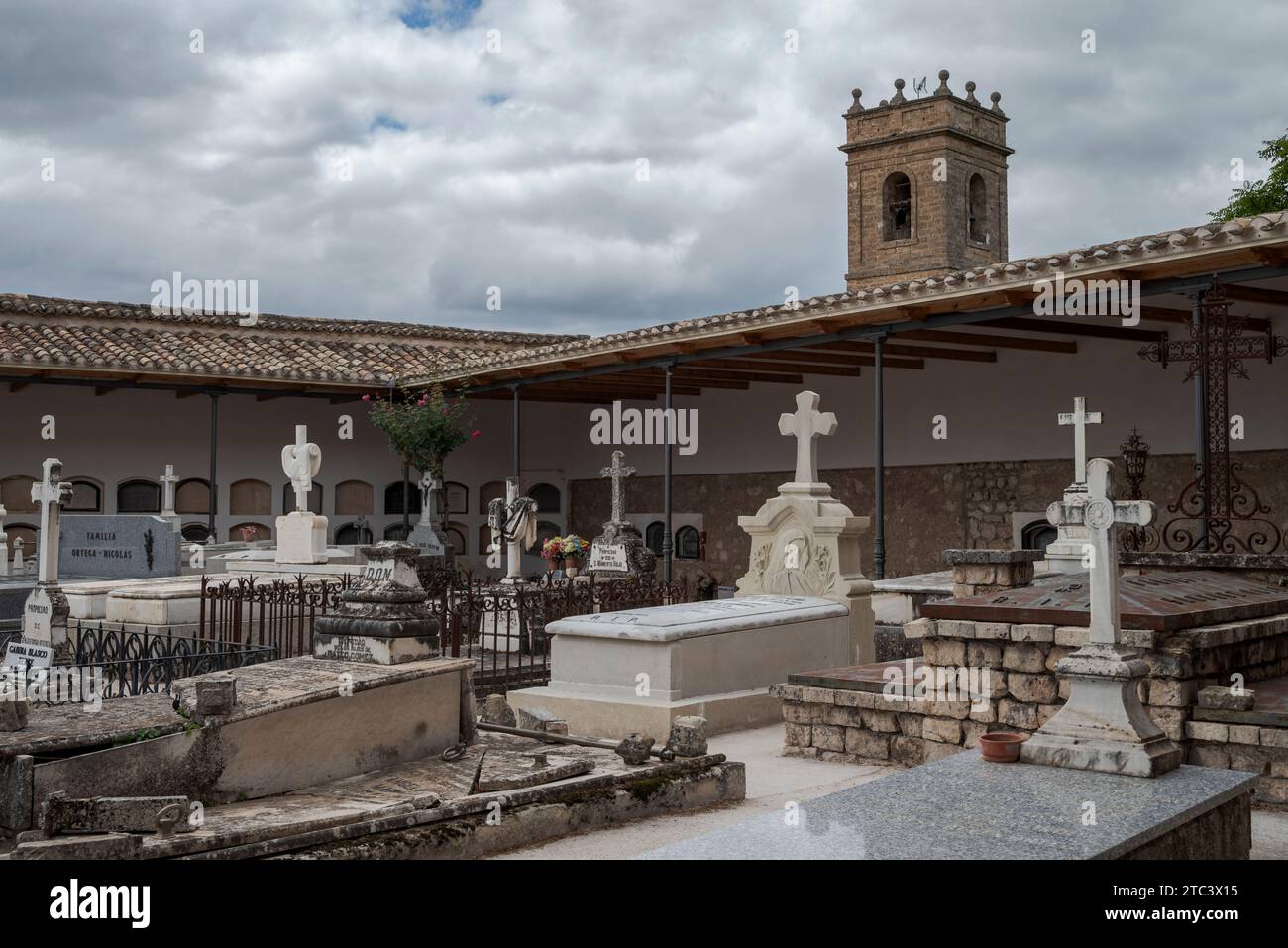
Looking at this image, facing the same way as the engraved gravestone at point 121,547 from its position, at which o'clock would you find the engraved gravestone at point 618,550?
the engraved gravestone at point 618,550 is roughly at 10 o'clock from the engraved gravestone at point 121,547.

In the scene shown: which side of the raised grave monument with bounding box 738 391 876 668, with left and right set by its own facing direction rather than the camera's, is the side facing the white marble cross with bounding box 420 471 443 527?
right

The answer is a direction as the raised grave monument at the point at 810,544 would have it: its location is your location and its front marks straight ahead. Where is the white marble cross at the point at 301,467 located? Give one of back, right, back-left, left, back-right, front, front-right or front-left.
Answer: right

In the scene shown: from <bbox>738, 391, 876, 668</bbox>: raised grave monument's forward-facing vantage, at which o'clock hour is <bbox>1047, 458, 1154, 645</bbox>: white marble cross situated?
The white marble cross is roughly at 10 o'clock from the raised grave monument.

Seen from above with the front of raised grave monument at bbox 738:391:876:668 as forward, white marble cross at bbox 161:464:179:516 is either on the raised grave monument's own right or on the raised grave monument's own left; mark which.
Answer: on the raised grave monument's own right

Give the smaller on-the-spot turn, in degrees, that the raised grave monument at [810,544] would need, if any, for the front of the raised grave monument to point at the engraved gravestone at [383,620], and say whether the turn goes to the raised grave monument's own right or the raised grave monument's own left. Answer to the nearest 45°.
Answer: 0° — it already faces it

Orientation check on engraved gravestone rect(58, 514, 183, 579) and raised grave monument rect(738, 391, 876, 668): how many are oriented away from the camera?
0

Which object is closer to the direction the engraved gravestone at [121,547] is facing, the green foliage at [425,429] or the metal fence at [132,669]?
the metal fence

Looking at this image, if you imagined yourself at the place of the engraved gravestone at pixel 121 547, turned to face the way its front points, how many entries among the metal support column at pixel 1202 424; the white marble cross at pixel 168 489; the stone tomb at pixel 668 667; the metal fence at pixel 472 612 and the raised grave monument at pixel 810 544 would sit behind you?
1

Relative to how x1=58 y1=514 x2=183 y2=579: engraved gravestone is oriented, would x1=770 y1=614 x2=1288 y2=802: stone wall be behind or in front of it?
in front

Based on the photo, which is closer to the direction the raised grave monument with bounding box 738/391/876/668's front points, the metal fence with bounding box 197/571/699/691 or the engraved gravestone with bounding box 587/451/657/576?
the metal fence

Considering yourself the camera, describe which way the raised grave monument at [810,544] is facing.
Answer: facing the viewer and to the left of the viewer

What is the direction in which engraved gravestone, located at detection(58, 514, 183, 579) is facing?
toward the camera

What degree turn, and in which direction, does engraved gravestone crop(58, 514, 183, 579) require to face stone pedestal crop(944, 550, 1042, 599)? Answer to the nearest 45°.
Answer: approximately 45° to its left

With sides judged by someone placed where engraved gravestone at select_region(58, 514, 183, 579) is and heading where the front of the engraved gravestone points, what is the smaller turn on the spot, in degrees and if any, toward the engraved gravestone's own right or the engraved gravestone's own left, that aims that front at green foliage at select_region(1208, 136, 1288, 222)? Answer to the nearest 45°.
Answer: approximately 90° to the engraved gravestone's own left

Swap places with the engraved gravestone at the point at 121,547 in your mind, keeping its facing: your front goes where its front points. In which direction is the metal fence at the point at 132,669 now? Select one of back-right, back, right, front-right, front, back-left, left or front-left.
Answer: front
